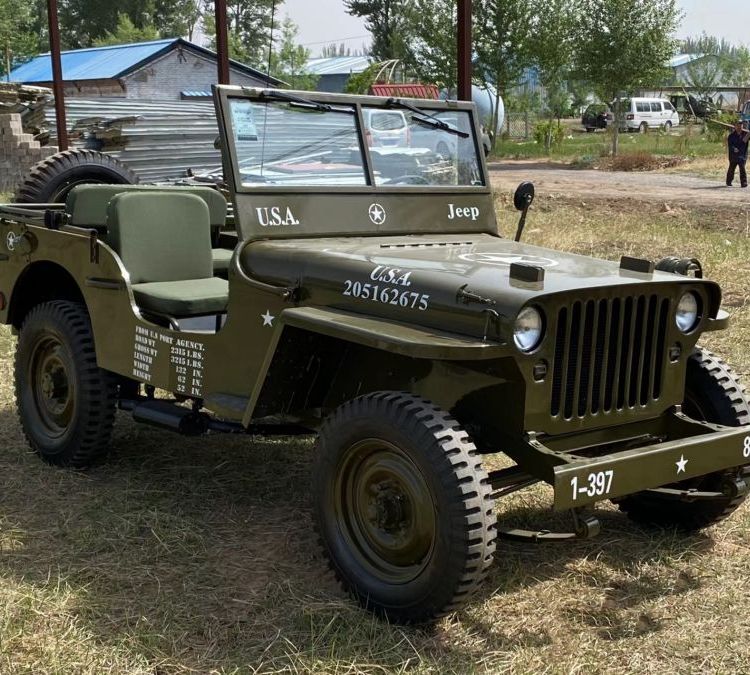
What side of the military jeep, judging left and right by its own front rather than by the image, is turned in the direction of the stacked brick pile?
back

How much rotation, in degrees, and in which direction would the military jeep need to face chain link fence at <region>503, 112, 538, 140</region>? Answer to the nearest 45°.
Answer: approximately 135° to its left

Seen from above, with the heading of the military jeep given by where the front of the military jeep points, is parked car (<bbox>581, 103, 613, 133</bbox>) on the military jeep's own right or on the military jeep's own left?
on the military jeep's own left

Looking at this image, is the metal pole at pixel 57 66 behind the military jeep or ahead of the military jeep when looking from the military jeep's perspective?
behind

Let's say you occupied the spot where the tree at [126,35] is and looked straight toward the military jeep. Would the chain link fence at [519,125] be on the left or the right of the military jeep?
left

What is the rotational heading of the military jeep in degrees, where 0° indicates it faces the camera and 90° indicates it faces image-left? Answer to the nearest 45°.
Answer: approximately 315°

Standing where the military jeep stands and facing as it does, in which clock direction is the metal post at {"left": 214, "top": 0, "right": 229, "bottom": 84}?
The metal post is roughly at 7 o'clock from the military jeep.

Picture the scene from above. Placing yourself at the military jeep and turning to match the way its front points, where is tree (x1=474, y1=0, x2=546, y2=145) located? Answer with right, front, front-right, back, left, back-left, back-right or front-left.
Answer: back-left

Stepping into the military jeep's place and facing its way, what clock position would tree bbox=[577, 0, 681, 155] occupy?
The tree is roughly at 8 o'clock from the military jeep.

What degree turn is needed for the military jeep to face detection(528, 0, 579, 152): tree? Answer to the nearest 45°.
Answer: approximately 135° to its left
